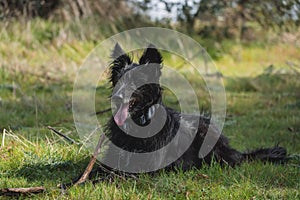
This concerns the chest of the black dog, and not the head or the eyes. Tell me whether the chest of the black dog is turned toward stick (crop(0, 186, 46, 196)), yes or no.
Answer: yes

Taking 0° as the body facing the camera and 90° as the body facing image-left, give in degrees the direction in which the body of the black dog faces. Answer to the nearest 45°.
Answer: approximately 45°
